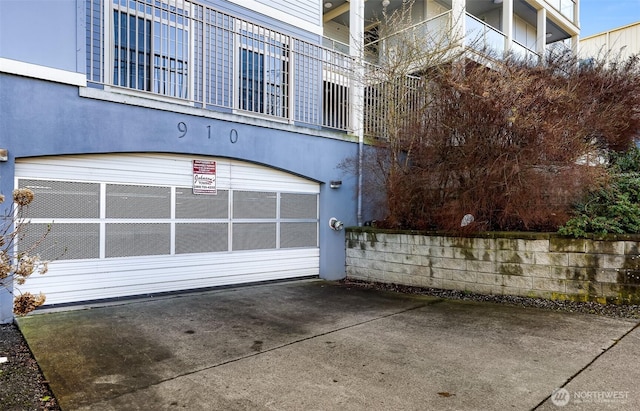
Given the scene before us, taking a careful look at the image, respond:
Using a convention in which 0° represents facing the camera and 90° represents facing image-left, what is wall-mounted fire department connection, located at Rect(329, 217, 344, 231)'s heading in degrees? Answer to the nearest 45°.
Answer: approximately 315°

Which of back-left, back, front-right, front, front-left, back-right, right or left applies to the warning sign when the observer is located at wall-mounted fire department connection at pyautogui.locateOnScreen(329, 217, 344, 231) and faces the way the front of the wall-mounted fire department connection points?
right

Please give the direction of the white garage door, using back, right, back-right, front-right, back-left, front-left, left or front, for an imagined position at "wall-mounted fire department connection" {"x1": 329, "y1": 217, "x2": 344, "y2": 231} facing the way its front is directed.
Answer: right

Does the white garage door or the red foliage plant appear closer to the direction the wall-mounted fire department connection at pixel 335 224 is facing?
the red foliage plant

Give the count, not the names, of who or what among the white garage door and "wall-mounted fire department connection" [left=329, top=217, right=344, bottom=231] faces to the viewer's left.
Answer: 0

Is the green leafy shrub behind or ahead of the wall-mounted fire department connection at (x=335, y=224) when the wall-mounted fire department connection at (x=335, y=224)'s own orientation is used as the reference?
ahead

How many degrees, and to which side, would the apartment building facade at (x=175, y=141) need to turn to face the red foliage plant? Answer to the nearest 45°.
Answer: approximately 45° to its left

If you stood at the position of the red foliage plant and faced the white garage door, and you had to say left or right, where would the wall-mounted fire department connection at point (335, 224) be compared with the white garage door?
right

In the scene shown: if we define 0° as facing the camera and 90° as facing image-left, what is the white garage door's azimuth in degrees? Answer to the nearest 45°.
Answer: approximately 315°

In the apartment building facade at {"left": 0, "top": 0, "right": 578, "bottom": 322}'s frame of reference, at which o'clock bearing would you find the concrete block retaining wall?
The concrete block retaining wall is roughly at 11 o'clock from the apartment building facade.

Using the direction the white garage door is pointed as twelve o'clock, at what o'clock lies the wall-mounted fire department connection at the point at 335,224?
The wall-mounted fire department connection is roughly at 10 o'clock from the white garage door.

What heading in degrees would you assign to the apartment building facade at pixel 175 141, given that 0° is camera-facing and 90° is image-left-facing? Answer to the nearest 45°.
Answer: approximately 315°
